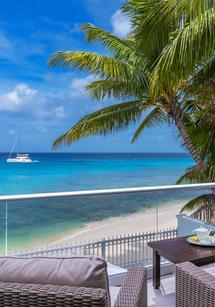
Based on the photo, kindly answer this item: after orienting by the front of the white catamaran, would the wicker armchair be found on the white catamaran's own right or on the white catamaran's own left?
on the white catamaran's own left

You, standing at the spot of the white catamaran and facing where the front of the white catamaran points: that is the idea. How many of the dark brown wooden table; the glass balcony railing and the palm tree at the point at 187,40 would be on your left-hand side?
3

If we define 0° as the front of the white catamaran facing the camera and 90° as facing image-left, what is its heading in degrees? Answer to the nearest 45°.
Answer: approximately 90°

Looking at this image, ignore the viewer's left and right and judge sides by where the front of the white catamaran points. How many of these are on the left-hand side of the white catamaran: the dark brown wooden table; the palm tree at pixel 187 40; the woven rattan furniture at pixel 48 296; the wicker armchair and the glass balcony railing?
5

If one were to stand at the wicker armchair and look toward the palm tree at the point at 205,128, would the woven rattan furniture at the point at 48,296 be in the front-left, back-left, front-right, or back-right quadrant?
back-left

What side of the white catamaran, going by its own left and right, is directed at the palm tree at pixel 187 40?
left

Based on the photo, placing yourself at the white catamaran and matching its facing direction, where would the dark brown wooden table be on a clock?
The dark brown wooden table is roughly at 9 o'clock from the white catamaran.

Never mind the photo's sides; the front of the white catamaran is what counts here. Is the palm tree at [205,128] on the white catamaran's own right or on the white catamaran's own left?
on the white catamaran's own left

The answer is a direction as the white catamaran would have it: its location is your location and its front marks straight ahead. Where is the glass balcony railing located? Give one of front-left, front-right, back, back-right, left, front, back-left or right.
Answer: left

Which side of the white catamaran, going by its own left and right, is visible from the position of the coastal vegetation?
left

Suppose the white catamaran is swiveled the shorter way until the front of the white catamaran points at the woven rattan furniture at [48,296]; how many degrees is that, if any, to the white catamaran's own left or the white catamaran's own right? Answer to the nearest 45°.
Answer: approximately 90° to the white catamaran's own left
